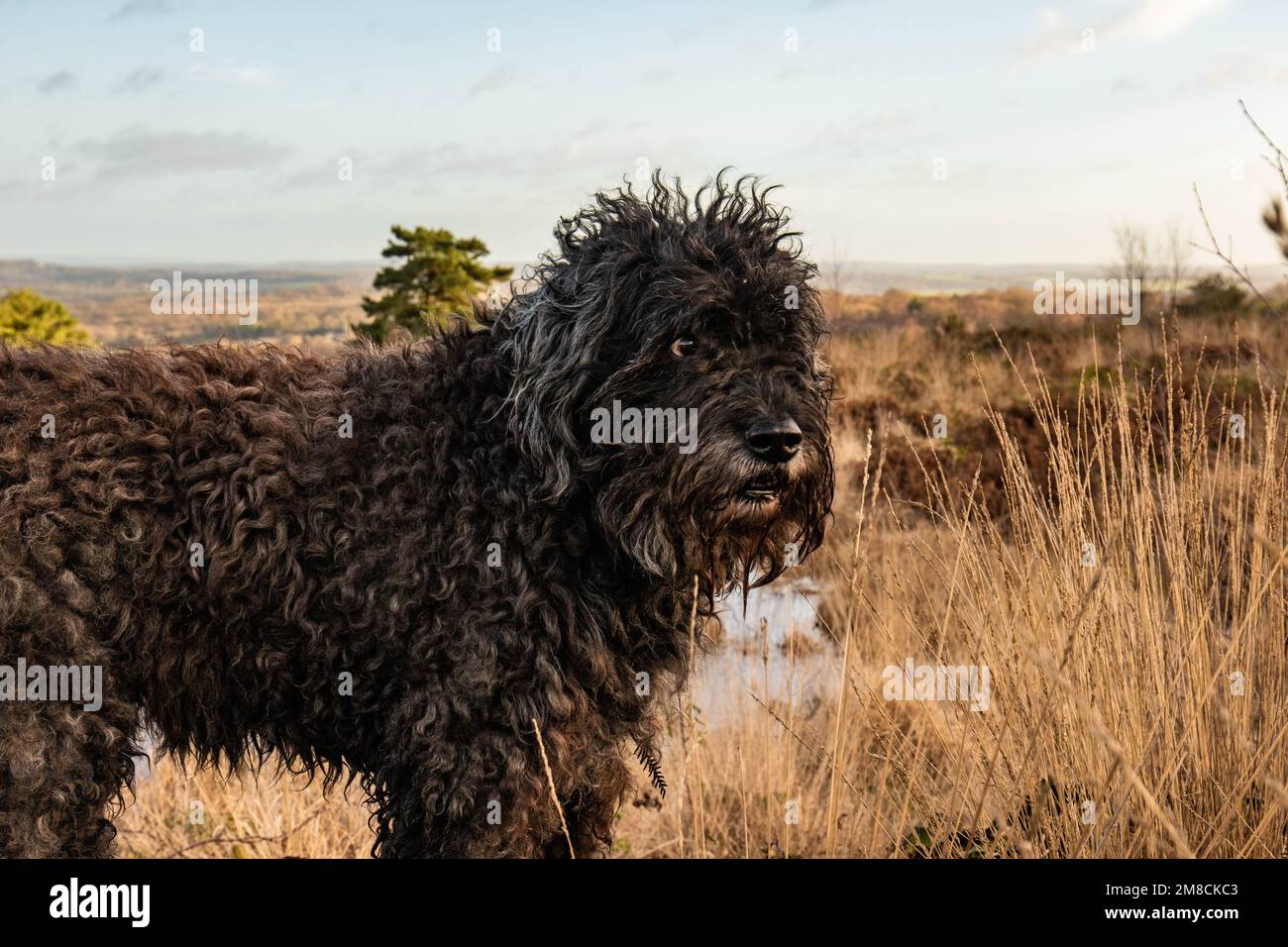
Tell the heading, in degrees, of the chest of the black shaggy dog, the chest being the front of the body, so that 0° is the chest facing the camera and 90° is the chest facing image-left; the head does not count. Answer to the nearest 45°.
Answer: approximately 270°

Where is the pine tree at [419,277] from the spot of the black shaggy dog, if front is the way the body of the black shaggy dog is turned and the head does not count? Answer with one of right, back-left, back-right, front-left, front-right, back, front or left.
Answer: left
